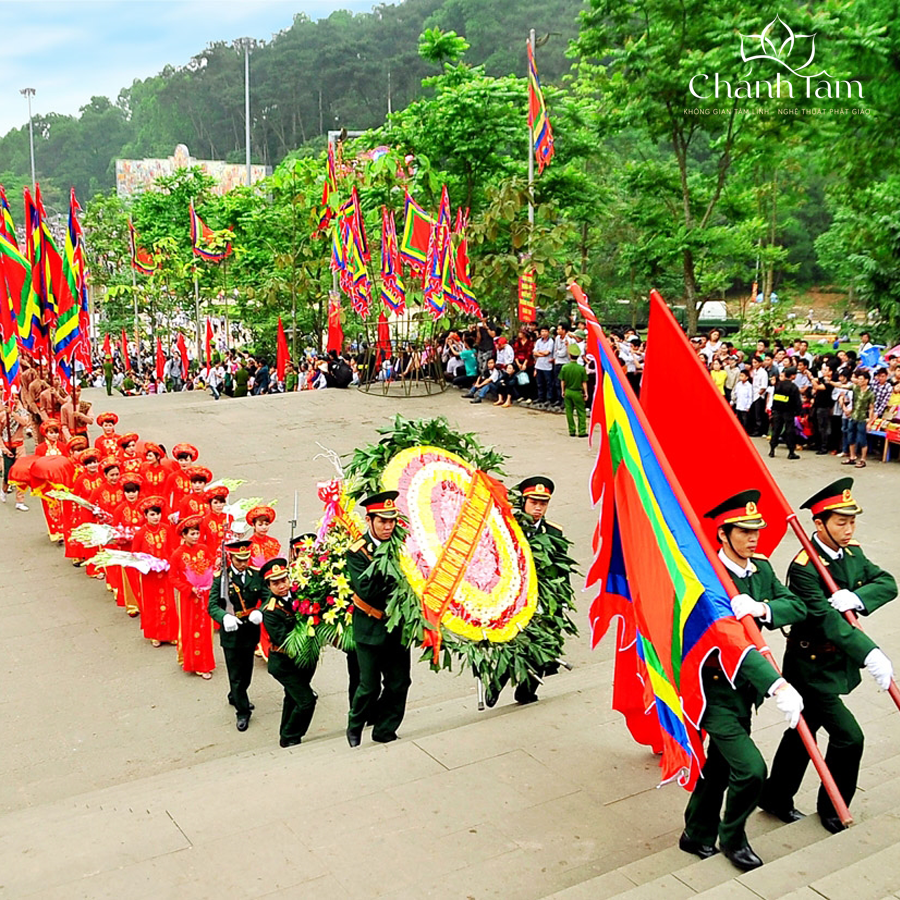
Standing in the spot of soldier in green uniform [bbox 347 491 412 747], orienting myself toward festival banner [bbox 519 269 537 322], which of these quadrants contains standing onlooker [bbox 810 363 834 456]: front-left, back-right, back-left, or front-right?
front-right

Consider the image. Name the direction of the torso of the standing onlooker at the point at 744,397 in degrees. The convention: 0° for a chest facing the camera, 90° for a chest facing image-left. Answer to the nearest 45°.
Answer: approximately 45°

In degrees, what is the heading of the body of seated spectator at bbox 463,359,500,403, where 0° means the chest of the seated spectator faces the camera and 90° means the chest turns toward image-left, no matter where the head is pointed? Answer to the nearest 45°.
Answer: approximately 45°

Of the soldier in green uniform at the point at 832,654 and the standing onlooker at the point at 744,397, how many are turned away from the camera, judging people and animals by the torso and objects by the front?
0

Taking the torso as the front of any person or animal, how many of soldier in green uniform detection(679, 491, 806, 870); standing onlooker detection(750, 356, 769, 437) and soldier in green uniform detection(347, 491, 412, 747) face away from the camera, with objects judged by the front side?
0

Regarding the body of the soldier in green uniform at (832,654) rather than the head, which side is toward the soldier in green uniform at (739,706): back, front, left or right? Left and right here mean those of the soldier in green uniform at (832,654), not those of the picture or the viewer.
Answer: right

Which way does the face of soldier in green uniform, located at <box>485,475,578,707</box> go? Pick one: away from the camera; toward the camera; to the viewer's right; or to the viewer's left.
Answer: toward the camera

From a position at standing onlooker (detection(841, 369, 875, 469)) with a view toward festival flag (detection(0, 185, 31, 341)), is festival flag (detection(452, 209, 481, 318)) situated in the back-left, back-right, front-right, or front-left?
front-right

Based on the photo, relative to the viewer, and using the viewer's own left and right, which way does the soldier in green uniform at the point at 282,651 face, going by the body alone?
facing the viewer and to the right of the viewer
